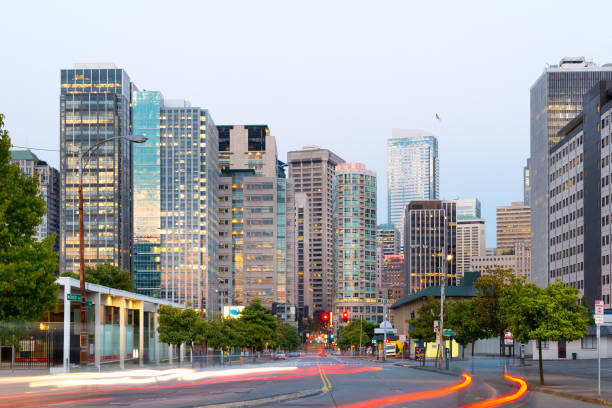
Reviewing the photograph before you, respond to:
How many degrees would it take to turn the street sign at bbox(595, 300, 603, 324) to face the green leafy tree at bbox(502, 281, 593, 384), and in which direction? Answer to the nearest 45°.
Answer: approximately 180°

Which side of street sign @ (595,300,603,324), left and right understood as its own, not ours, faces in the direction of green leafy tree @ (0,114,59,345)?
right

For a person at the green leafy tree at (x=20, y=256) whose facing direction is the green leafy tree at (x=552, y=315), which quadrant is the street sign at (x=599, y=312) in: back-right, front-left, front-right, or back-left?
front-right

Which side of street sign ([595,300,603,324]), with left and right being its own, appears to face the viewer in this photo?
front

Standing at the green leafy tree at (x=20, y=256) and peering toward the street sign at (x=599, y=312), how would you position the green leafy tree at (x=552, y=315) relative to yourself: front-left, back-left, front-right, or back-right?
front-left
